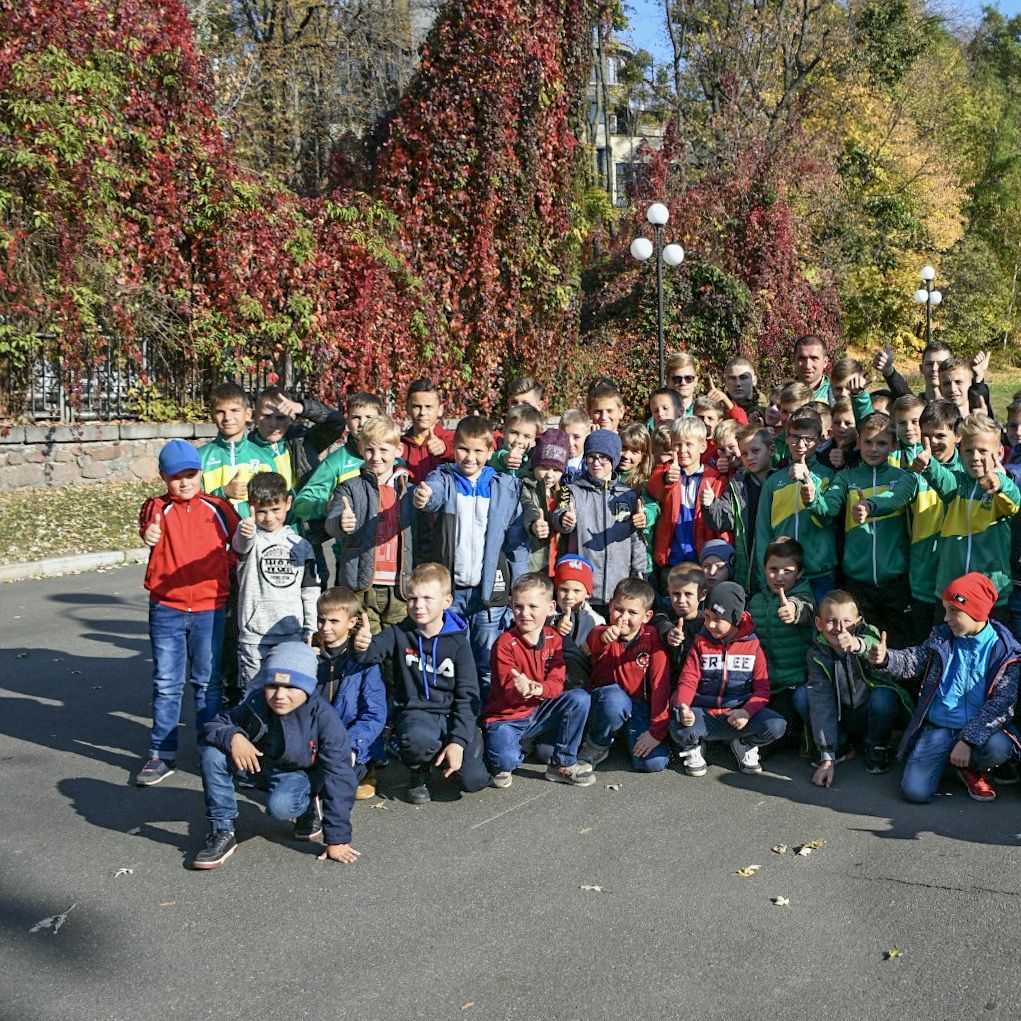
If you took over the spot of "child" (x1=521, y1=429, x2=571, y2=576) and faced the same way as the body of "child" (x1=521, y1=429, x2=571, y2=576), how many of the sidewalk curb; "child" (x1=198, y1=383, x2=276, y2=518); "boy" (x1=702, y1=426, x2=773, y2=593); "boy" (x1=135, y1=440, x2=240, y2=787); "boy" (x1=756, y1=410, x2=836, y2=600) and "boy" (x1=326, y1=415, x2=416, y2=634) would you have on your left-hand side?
2

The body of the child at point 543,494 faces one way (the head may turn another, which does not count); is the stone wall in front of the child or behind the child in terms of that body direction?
behind

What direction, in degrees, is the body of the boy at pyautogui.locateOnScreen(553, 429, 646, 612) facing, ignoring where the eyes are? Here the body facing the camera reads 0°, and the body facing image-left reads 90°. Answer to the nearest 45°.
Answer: approximately 0°

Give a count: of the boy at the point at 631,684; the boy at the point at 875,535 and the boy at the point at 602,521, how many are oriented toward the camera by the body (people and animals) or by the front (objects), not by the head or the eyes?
3

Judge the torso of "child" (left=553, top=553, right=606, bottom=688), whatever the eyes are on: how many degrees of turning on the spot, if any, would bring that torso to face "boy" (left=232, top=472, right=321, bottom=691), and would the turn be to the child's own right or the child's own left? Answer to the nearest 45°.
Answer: approximately 90° to the child's own right

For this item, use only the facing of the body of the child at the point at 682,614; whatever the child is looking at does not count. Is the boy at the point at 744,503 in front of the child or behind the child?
behind

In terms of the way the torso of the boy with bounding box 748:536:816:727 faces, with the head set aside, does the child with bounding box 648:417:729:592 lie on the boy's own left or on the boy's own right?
on the boy's own right

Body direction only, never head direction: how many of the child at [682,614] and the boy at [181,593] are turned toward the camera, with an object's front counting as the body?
2

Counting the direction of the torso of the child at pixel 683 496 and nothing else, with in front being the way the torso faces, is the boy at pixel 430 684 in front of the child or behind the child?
in front

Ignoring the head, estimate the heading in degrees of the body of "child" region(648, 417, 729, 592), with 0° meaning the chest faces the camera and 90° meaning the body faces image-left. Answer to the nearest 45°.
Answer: approximately 0°

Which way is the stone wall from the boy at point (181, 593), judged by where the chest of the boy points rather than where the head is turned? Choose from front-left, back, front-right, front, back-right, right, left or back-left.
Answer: back

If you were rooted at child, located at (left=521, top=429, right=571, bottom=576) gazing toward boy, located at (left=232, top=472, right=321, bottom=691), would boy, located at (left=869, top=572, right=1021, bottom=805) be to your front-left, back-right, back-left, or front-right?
back-left
